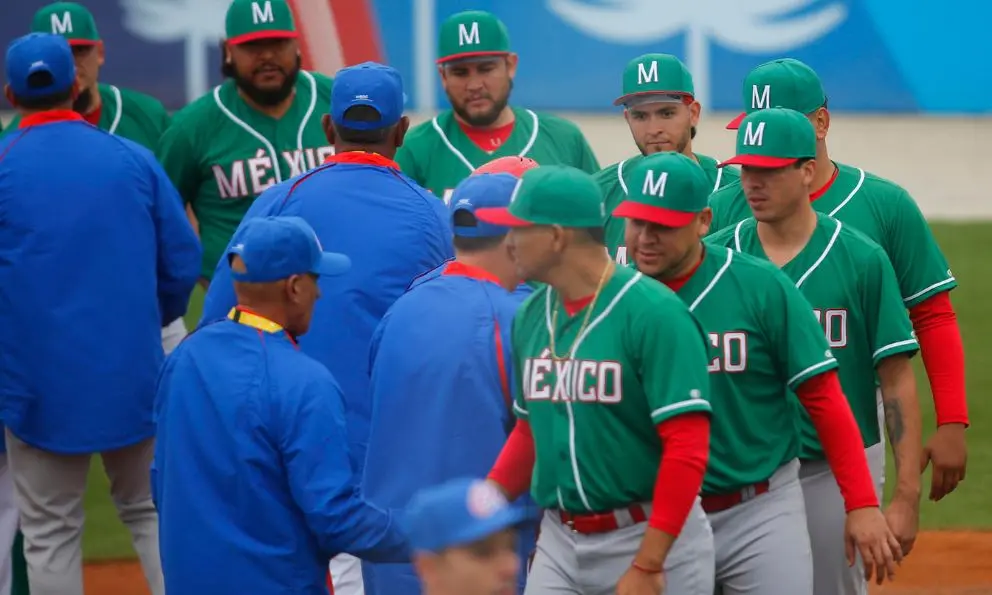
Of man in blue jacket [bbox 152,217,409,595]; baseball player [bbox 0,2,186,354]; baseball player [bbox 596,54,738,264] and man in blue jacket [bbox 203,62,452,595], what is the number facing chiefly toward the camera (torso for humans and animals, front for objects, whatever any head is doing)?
2

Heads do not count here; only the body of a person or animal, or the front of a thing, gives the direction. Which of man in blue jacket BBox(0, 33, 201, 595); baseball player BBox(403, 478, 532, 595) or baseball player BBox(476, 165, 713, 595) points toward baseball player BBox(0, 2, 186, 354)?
the man in blue jacket

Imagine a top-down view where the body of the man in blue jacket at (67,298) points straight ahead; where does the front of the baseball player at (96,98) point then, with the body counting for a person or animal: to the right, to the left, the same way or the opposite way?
the opposite way

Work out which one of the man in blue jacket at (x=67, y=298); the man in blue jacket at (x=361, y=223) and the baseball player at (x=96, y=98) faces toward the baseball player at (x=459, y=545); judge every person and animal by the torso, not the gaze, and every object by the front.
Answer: the baseball player at (x=96, y=98)

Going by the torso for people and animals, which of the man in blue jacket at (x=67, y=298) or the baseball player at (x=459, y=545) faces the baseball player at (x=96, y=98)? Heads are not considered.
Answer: the man in blue jacket

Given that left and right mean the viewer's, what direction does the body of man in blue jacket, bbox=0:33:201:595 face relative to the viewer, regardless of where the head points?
facing away from the viewer

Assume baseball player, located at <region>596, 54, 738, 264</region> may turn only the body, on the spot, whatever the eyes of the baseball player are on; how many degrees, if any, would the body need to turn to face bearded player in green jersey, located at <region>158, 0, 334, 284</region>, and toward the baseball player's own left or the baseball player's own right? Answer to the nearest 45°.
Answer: approximately 90° to the baseball player's own right

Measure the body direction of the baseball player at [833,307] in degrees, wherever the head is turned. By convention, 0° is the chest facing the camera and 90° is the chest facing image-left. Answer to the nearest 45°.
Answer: approximately 45°

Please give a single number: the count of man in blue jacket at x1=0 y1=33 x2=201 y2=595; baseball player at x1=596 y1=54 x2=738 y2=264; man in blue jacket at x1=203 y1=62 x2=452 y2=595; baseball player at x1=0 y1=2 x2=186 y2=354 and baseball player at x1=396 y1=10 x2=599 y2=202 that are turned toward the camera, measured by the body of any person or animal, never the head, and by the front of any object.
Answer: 3

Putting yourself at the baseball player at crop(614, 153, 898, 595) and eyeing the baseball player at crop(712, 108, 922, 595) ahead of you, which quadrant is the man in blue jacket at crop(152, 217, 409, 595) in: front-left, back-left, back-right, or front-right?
back-left

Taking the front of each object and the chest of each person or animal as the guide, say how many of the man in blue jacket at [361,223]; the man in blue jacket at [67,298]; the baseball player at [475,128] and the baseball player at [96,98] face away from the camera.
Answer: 2

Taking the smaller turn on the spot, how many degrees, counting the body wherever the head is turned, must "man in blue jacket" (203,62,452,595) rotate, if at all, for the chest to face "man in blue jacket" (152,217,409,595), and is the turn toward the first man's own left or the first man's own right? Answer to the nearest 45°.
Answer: approximately 180°

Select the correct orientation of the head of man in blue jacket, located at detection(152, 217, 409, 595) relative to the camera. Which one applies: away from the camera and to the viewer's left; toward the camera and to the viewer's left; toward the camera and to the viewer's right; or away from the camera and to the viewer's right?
away from the camera and to the viewer's right
